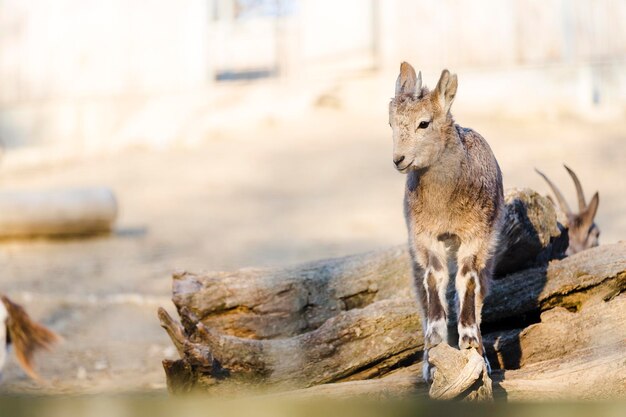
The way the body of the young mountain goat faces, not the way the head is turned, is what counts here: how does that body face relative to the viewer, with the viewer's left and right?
facing the viewer

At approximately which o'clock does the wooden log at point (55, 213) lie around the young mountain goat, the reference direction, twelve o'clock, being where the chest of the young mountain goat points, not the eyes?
The wooden log is roughly at 5 o'clock from the young mountain goat.
